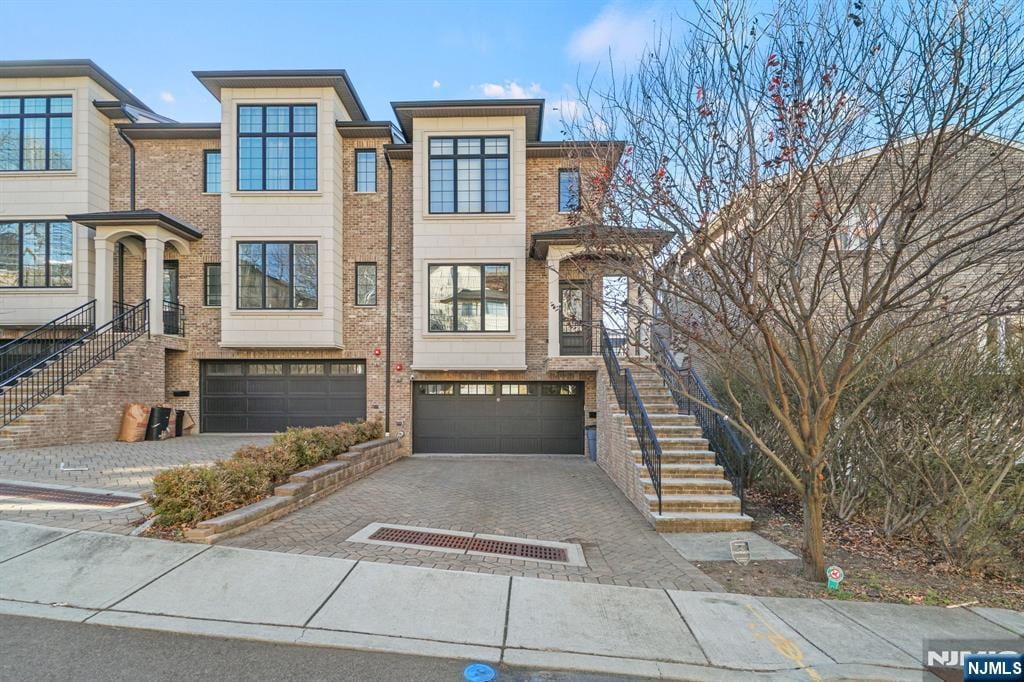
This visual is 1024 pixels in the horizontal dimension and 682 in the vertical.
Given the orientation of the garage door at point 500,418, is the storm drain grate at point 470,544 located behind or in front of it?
in front

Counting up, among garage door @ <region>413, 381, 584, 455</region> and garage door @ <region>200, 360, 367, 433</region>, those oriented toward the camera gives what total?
2

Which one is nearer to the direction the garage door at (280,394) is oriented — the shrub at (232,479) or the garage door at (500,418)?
the shrub

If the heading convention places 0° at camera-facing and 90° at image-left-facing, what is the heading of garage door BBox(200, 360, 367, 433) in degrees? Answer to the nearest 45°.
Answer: approximately 0°

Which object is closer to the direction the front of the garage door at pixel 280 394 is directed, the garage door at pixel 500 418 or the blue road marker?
the blue road marker

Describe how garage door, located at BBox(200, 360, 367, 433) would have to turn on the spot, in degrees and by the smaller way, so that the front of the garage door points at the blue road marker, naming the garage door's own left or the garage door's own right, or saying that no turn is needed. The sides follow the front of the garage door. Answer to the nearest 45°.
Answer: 0° — it already faces it

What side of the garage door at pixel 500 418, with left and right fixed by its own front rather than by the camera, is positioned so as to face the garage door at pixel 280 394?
right

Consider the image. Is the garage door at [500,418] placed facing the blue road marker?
yes
